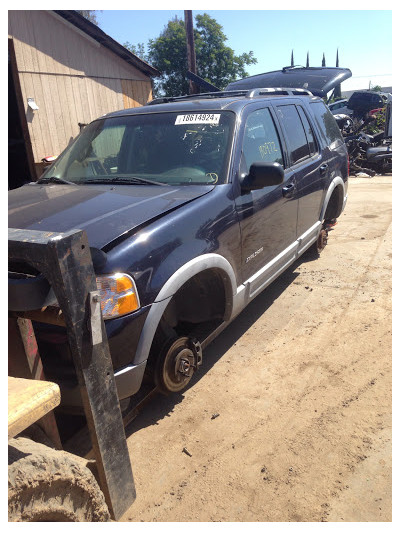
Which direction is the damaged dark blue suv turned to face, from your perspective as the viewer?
facing the viewer and to the left of the viewer

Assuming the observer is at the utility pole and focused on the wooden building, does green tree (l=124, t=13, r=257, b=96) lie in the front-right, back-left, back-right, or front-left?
back-right

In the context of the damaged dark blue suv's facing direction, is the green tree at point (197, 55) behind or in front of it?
behind

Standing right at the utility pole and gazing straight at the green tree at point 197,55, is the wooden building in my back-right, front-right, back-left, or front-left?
back-left

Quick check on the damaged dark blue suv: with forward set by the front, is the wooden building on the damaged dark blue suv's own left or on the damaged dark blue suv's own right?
on the damaged dark blue suv's own right

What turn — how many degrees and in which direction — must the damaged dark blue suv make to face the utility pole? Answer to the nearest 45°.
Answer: approximately 135° to its right
